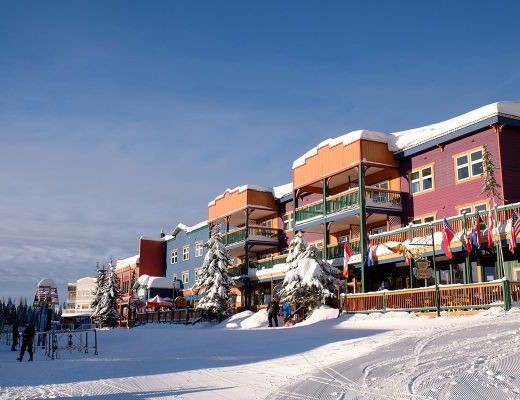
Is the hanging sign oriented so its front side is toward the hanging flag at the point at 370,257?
no

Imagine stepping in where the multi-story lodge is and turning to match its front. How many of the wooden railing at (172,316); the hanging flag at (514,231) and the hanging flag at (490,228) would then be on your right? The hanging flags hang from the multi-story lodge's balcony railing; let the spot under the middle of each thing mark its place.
1

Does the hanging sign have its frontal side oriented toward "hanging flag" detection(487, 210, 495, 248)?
no

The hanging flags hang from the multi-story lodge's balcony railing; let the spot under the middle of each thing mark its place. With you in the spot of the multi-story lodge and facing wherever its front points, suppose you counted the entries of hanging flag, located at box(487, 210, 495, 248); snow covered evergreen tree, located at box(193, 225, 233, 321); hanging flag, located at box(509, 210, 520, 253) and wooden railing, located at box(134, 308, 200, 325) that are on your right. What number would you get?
2

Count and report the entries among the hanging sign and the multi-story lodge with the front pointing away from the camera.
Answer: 0

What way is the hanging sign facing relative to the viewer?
toward the camera

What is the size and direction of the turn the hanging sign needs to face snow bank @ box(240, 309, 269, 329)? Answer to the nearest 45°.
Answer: approximately 135° to its right

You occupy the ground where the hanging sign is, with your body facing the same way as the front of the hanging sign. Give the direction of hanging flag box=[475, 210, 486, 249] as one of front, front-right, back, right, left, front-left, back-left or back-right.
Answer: left

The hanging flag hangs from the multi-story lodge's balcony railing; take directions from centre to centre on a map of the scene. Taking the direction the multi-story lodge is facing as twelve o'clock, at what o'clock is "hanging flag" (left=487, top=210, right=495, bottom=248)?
The hanging flag is roughly at 10 o'clock from the multi-story lodge.

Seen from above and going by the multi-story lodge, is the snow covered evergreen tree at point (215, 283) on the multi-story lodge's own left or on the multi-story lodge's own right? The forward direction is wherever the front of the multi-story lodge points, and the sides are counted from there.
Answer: on the multi-story lodge's own right

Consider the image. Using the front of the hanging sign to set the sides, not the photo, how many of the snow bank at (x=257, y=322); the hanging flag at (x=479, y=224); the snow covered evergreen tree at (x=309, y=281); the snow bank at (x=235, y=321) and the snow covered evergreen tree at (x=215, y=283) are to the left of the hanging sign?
1

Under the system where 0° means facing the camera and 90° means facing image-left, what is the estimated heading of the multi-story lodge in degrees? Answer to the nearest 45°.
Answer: approximately 45°
